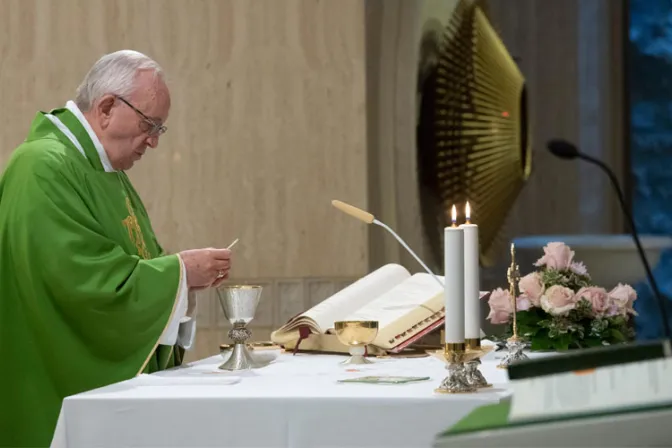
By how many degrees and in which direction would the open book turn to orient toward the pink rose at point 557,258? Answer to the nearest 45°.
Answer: approximately 135° to its left

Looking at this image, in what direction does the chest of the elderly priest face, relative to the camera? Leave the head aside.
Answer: to the viewer's right

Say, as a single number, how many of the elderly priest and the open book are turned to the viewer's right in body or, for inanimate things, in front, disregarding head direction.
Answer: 1

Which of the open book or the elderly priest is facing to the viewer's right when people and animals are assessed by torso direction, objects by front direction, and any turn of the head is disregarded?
the elderly priest

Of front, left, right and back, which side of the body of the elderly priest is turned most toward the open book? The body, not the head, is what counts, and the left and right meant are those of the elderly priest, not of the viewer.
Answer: front

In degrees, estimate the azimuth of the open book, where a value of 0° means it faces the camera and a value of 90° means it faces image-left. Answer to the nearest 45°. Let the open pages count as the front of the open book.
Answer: approximately 45°

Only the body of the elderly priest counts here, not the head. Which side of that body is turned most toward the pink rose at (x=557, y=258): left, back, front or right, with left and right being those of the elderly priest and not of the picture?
front

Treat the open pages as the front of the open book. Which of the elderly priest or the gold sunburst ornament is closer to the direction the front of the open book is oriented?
the elderly priest
